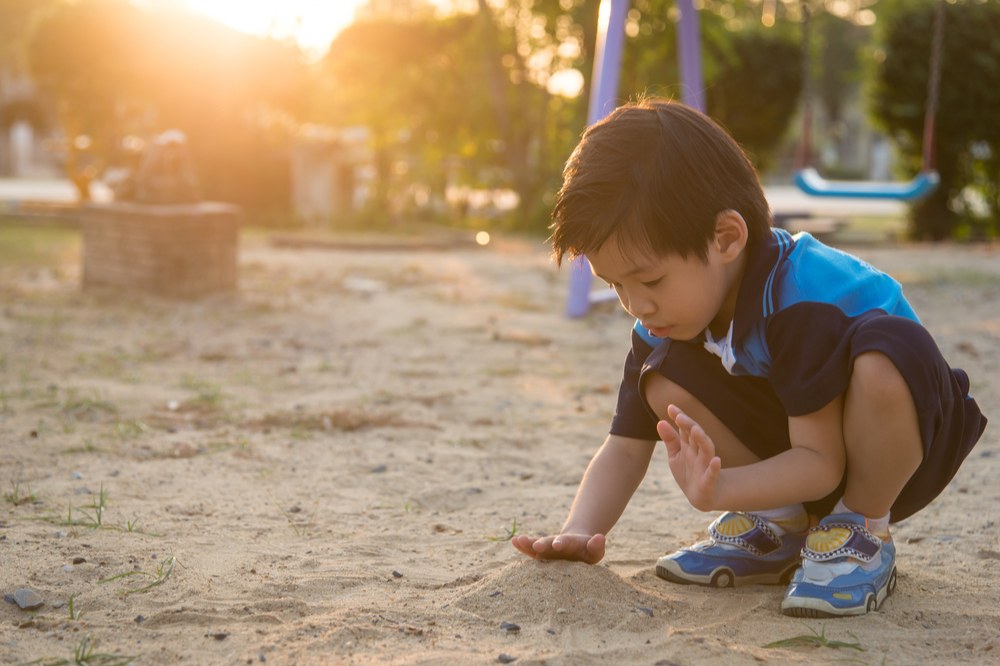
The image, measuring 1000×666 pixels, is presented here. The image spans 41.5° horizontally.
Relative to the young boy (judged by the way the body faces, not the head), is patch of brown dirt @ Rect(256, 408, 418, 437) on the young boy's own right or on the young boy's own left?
on the young boy's own right

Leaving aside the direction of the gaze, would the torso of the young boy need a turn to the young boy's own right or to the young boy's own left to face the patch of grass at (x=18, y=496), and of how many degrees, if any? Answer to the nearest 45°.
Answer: approximately 45° to the young boy's own right

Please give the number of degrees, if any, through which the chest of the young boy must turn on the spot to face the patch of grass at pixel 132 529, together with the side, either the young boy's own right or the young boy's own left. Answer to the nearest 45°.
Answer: approximately 45° to the young boy's own right

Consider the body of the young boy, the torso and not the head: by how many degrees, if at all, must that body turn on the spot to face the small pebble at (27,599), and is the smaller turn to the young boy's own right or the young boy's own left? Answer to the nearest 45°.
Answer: approximately 45° to the young boy's own right

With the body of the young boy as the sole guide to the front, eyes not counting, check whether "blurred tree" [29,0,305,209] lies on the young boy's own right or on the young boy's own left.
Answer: on the young boy's own right

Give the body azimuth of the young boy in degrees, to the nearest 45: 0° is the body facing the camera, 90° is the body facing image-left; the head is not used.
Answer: approximately 45°

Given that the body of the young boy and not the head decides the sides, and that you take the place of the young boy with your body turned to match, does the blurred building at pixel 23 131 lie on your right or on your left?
on your right

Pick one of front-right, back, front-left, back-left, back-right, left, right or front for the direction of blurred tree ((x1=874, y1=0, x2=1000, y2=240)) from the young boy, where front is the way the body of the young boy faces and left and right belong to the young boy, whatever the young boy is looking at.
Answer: back-right

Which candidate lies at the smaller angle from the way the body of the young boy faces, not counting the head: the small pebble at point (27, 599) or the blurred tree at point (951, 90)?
the small pebble

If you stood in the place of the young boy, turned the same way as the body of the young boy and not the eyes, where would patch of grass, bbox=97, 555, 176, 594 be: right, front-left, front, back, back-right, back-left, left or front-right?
front-right
